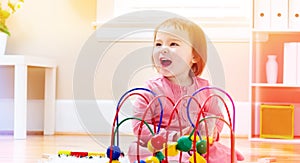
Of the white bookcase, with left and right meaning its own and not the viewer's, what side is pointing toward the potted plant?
right

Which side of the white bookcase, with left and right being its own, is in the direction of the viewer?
front
